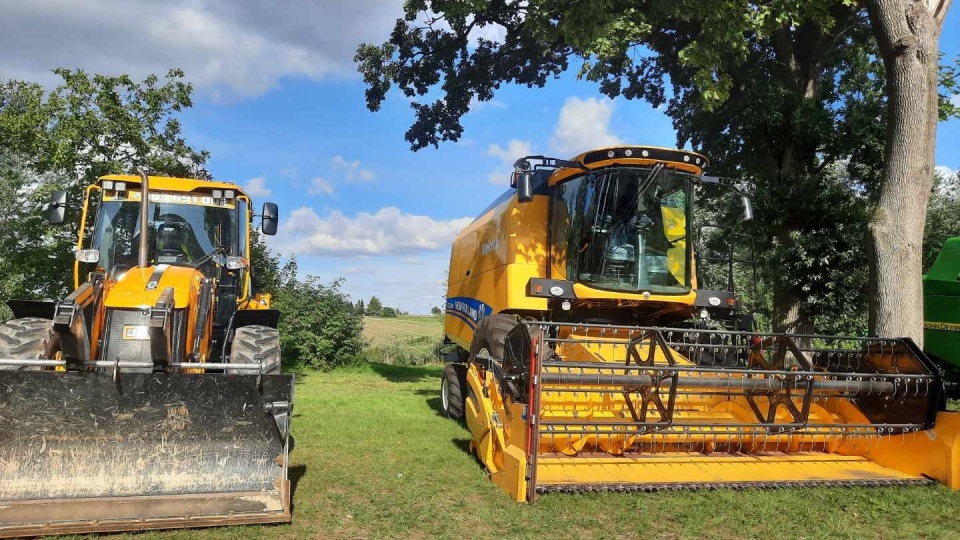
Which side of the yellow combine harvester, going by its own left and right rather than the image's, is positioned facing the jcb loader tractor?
right

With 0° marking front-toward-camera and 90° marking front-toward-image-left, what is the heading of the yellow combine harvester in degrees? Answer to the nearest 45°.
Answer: approximately 315°

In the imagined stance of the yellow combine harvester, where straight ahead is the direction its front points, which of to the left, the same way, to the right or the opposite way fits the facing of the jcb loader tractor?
the same way

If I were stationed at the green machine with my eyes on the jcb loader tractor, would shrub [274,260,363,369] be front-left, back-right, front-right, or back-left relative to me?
front-right

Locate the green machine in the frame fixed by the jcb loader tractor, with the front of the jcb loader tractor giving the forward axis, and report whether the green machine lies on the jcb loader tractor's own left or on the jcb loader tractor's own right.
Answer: on the jcb loader tractor's own left

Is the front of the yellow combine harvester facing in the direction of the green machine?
no

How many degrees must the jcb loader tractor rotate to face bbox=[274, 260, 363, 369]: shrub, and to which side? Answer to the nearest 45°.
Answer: approximately 180°

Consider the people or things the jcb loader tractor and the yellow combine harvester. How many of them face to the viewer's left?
0

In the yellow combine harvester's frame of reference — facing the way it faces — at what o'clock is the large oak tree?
The large oak tree is roughly at 8 o'clock from the yellow combine harvester.

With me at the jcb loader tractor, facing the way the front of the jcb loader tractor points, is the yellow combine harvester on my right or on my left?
on my left

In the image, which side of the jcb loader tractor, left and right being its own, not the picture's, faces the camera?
front

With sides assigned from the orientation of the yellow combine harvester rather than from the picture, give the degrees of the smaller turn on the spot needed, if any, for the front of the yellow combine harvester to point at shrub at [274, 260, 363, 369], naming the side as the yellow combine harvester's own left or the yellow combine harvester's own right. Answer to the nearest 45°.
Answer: approximately 180°
